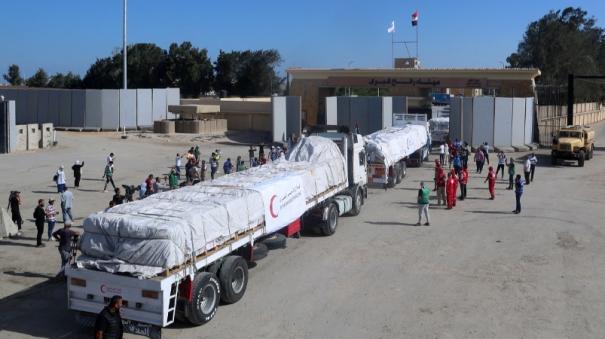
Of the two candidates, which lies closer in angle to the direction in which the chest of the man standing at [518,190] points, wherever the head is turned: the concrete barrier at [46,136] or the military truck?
the concrete barrier

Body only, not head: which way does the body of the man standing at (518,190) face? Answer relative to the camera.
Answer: to the viewer's left

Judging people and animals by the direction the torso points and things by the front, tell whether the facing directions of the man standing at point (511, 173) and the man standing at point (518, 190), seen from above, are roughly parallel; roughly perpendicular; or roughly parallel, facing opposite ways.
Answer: roughly parallel

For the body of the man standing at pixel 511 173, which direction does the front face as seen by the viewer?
to the viewer's left

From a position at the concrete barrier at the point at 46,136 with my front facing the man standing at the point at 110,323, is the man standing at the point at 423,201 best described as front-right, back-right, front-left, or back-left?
front-left

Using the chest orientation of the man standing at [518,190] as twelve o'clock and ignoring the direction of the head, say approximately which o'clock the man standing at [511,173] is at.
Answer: the man standing at [511,173] is roughly at 3 o'clock from the man standing at [518,190].

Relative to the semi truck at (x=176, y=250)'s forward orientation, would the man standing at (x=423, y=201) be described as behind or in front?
in front

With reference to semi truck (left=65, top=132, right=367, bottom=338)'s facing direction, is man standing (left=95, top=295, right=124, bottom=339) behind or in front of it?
behind

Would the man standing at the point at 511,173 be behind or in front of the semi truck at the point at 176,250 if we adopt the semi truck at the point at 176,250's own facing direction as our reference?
in front

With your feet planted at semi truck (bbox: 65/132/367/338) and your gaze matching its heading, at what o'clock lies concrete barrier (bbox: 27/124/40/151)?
The concrete barrier is roughly at 10 o'clock from the semi truck.

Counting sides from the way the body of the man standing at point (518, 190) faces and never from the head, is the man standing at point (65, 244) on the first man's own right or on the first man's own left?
on the first man's own left

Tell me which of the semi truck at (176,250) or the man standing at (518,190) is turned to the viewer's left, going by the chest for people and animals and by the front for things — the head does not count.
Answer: the man standing

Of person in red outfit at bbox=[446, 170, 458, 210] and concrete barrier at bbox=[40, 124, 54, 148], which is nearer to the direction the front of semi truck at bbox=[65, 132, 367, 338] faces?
the person in red outfit

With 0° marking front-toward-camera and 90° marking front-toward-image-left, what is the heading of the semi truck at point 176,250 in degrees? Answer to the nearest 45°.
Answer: approximately 225°
